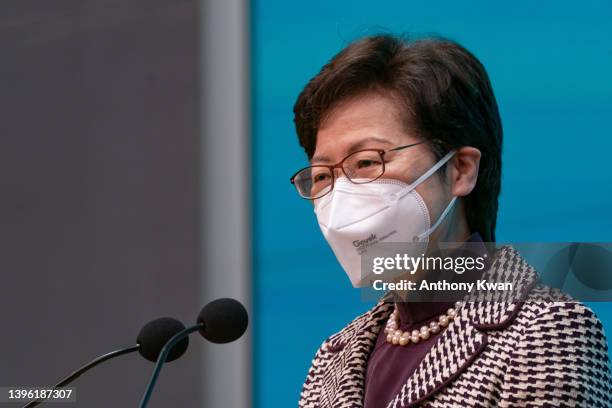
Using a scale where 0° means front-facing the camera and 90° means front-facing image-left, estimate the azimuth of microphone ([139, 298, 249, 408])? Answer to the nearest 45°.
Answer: approximately 270°

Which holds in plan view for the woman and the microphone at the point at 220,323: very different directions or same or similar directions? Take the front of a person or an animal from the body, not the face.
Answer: very different directions

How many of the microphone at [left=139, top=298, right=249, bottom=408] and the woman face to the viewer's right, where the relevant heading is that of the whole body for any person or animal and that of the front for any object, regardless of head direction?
1

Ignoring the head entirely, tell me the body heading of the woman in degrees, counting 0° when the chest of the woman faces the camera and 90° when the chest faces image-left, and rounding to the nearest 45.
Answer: approximately 45°
